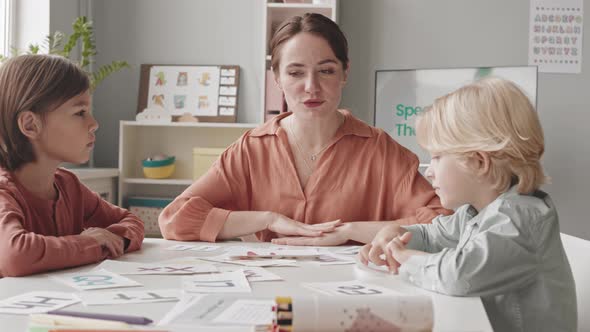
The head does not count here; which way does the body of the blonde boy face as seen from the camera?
to the viewer's left

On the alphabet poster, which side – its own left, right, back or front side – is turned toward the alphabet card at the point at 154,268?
front

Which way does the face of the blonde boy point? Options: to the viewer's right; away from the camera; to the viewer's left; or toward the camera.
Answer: to the viewer's left

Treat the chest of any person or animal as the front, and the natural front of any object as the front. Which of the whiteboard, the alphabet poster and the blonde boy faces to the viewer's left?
the blonde boy

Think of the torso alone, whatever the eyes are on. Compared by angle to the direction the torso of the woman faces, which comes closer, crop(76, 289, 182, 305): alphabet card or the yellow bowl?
the alphabet card

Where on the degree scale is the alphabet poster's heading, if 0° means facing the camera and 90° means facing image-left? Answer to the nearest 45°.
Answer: approximately 0°
